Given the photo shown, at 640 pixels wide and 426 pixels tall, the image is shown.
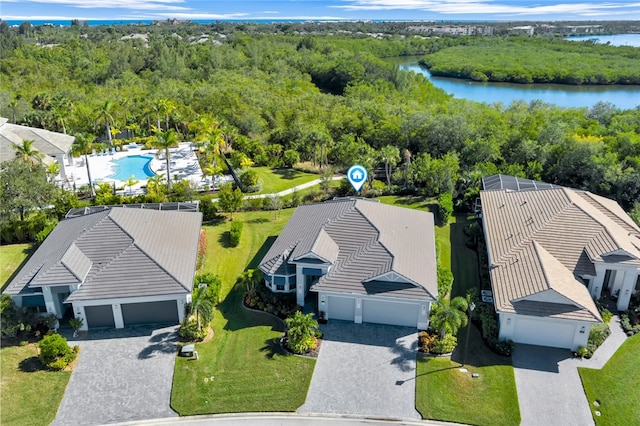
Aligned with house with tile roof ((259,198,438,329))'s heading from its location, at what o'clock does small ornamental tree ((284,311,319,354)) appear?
The small ornamental tree is roughly at 1 o'clock from the house with tile roof.

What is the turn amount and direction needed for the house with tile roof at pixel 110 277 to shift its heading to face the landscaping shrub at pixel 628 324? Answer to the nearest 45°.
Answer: approximately 45° to its left

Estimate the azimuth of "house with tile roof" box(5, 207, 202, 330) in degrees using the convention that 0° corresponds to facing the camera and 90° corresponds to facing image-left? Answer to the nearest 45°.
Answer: approximately 0°

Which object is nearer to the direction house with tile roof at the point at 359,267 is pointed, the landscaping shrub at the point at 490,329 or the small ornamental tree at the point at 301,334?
the small ornamental tree

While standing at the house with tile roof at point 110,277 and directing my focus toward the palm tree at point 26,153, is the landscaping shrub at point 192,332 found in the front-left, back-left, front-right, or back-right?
back-right

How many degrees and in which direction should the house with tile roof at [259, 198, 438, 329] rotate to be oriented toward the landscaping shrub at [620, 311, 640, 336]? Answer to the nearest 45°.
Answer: approximately 90° to its left

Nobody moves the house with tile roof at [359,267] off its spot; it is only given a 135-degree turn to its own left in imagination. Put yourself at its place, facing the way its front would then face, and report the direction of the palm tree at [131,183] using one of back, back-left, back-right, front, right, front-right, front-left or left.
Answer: left

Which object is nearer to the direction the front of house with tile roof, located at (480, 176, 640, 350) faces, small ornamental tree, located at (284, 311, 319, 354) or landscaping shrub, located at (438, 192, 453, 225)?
the small ornamental tree

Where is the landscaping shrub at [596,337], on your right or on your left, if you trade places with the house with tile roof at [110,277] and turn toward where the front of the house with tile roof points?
on your left

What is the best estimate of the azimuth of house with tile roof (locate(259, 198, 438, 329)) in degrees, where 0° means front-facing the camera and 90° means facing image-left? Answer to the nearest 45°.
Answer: approximately 0°

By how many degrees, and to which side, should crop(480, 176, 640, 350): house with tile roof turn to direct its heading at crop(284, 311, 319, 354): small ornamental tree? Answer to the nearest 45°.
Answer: approximately 45° to its right

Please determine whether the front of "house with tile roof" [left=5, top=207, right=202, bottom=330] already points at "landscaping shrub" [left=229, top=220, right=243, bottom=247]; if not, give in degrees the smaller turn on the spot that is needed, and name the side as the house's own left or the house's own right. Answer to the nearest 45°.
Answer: approximately 135° to the house's own left

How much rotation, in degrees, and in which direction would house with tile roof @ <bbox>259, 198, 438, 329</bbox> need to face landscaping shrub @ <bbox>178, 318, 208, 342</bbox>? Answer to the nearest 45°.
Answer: approximately 45° to its right

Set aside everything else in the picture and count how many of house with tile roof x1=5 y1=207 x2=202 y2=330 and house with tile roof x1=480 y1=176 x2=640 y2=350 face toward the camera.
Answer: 2
